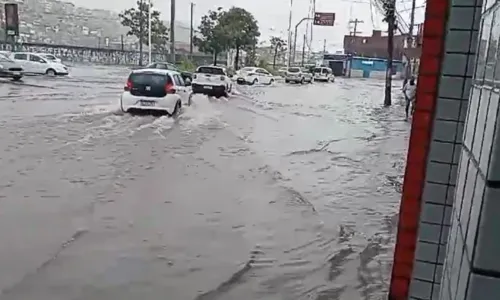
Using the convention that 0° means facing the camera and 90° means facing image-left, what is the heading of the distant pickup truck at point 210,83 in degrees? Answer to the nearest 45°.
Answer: approximately 180°

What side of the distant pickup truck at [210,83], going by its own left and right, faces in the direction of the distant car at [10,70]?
left

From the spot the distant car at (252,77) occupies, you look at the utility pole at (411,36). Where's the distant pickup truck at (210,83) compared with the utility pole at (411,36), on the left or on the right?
right

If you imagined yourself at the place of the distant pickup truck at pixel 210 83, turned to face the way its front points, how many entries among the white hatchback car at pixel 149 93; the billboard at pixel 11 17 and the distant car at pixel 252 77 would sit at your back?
1

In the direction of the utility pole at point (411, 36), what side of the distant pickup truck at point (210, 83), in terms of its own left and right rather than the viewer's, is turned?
right

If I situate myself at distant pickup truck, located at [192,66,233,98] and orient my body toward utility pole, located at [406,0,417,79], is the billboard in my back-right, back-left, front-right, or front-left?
back-left

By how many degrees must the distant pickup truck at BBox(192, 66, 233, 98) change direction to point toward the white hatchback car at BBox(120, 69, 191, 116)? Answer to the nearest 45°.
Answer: approximately 180°

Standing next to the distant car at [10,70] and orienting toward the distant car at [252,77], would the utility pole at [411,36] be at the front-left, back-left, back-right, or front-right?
front-right

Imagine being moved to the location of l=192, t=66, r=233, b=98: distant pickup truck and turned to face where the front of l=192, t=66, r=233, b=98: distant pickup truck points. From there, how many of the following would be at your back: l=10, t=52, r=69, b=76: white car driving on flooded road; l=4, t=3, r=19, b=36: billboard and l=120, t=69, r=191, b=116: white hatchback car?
1

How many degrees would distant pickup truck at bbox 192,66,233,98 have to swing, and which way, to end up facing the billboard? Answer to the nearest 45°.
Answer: approximately 45° to its left

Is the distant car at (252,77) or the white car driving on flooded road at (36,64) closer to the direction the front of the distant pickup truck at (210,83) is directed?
the distant car

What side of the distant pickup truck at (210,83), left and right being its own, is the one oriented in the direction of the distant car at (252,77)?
front

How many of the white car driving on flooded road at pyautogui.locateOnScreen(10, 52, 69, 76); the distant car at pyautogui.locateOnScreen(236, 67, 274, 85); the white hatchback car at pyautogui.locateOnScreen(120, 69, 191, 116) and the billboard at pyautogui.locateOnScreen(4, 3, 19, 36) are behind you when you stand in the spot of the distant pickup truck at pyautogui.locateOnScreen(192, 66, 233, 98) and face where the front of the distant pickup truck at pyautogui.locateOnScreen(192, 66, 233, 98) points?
1

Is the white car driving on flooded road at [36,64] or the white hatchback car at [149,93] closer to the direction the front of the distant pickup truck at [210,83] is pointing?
the white car driving on flooded road

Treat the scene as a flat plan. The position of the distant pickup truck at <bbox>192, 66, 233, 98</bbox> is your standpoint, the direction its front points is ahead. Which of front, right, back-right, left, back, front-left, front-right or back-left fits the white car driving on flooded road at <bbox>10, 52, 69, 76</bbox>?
front-left
